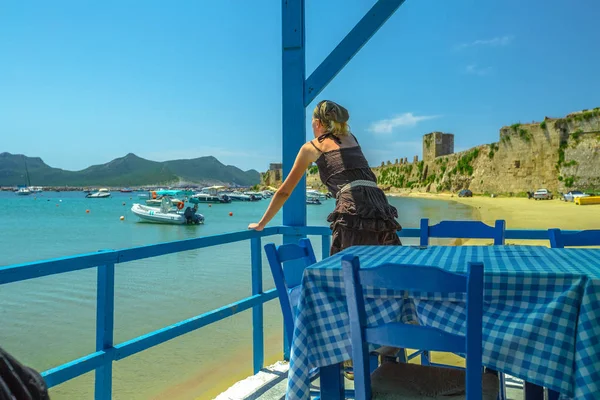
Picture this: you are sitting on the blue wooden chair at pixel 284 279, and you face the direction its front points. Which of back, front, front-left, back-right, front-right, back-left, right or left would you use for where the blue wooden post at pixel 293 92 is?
back-left

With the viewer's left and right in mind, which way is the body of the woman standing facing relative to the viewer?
facing away from the viewer and to the left of the viewer

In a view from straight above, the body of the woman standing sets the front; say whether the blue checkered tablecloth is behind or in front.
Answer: behind

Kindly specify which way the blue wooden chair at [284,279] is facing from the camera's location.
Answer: facing the viewer and to the right of the viewer

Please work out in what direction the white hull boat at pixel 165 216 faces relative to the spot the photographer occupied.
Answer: facing to the left of the viewer

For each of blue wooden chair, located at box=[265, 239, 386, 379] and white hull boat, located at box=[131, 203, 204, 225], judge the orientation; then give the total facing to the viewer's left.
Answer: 1

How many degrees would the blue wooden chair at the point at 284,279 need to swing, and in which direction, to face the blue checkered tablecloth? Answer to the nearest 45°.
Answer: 0° — it already faces it

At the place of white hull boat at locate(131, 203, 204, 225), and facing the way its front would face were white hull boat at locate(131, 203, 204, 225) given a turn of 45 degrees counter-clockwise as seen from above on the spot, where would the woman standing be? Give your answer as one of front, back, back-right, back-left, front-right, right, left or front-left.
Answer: front-left

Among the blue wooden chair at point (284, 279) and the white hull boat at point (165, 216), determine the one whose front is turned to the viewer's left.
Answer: the white hull boat

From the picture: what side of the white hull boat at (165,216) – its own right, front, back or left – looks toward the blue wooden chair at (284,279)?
left

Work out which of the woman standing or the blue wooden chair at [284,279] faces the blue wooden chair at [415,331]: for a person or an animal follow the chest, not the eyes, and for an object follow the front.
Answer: the blue wooden chair at [284,279]

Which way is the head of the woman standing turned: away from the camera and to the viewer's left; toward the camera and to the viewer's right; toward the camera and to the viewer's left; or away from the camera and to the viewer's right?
away from the camera and to the viewer's left

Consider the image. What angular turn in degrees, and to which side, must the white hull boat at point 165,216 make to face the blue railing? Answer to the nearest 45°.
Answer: approximately 90° to its left
